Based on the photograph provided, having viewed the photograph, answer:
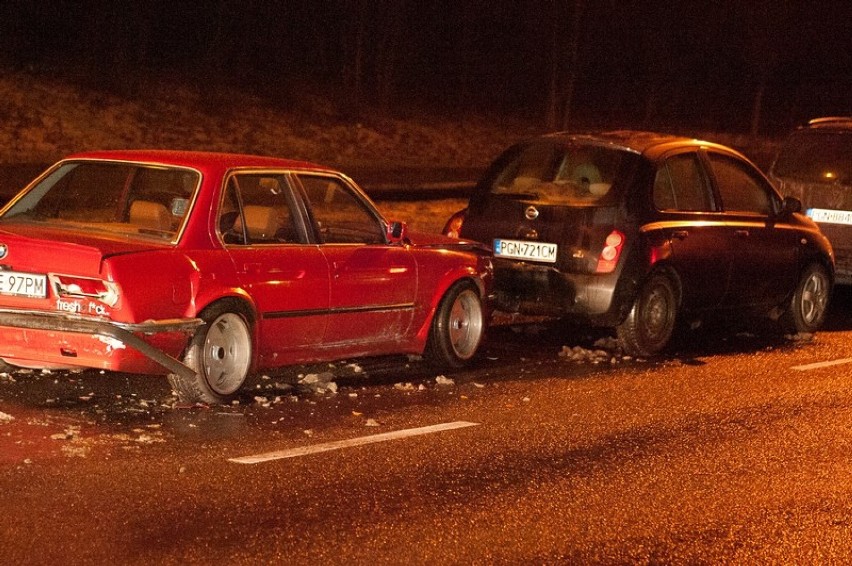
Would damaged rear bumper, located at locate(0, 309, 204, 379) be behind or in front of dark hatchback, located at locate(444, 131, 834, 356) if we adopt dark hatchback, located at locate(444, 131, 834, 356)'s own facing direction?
behind

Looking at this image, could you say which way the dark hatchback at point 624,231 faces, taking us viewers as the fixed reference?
facing away from the viewer and to the right of the viewer

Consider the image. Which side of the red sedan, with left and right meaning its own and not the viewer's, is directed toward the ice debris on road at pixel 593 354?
front

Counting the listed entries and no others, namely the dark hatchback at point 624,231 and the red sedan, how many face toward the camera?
0

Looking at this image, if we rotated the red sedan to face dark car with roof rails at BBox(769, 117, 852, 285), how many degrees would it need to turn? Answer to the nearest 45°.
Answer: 0° — it already faces it

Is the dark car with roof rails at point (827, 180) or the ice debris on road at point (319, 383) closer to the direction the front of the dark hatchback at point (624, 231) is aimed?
the dark car with roof rails

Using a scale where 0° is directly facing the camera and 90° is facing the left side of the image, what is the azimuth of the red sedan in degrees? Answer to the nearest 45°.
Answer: approximately 225°

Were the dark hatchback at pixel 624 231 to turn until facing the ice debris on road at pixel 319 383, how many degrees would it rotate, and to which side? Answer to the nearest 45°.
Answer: approximately 180°

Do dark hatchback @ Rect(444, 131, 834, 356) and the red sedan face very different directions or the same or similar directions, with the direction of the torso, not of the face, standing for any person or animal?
same or similar directions

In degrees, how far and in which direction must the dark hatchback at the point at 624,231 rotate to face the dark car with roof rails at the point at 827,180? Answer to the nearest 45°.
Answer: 0° — it already faces it
